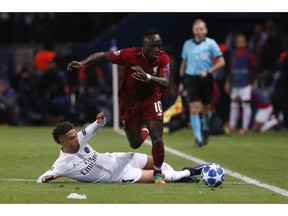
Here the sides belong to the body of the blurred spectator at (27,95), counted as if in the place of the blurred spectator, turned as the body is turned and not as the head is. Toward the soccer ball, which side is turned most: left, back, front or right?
front

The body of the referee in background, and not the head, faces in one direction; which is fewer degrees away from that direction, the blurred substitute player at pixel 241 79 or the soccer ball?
the soccer ball

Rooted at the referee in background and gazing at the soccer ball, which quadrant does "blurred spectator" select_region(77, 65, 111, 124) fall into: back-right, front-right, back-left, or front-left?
back-right

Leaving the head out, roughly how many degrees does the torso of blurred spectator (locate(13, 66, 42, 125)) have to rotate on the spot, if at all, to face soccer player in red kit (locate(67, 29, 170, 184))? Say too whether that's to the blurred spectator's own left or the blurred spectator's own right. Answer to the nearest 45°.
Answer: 0° — they already face them

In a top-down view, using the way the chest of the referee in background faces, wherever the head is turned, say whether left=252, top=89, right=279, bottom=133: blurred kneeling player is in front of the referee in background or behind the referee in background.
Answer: behind

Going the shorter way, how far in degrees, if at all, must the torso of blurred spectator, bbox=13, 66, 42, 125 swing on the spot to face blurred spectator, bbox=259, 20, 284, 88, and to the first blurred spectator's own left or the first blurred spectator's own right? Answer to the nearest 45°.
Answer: approximately 90° to the first blurred spectator's own left

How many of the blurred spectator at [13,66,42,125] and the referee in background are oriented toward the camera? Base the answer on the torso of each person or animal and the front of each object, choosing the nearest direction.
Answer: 2

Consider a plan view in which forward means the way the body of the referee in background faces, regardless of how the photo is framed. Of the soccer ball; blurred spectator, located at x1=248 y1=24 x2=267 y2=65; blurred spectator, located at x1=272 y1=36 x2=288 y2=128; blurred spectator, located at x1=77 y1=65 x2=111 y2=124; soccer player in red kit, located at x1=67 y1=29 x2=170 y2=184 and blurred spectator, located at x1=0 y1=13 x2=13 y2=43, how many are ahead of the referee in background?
2

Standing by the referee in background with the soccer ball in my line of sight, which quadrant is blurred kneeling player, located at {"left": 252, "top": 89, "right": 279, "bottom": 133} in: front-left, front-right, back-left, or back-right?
back-left

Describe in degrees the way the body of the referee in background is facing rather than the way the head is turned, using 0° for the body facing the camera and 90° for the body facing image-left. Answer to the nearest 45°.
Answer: approximately 0°
